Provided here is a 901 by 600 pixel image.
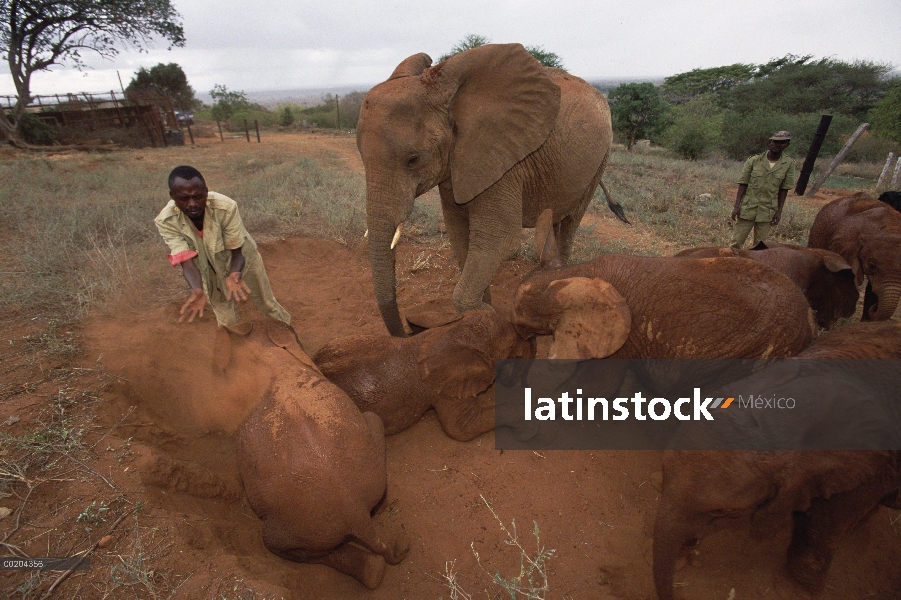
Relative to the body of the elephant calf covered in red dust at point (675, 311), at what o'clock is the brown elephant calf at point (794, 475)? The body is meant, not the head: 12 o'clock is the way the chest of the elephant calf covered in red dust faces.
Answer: The brown elephant calf is roughly at 8 o'clock from the elephant calf covered in red dust.

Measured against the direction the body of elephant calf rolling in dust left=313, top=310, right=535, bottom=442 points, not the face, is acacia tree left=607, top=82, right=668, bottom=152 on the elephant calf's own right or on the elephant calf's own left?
on the elephant calf's own left

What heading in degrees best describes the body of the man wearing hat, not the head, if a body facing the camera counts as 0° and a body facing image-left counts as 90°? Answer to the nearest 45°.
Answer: approximately 0°

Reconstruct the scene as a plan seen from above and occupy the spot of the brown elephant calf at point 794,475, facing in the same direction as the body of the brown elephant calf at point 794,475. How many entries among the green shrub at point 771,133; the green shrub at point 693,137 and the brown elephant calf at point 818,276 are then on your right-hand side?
3

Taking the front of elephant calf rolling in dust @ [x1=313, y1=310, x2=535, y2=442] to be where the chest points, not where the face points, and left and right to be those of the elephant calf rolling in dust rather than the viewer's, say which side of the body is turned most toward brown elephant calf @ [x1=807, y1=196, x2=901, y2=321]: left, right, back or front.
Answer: front

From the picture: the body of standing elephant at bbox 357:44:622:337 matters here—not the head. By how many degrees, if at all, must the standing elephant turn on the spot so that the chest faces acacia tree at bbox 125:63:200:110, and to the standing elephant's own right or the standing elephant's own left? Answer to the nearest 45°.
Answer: approximately 90° to the standing elephant's own right

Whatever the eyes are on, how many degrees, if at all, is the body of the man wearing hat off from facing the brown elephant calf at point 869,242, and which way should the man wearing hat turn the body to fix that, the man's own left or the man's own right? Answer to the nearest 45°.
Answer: approximately 45° to the man's own left

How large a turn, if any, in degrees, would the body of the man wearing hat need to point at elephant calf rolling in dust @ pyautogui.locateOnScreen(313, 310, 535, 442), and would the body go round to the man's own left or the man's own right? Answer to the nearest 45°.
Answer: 0° — they already face it

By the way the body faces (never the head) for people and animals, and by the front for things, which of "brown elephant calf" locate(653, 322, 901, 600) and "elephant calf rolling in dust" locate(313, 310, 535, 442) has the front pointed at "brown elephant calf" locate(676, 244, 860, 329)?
the elephant calf rolling in dust

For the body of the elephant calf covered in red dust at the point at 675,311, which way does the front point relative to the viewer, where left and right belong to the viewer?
facing to the left of the viewer

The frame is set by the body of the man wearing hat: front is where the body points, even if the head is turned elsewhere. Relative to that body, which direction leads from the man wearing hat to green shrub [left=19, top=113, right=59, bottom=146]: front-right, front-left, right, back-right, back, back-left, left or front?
right

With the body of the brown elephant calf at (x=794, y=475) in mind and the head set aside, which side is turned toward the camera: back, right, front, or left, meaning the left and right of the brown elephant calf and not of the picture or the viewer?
left
